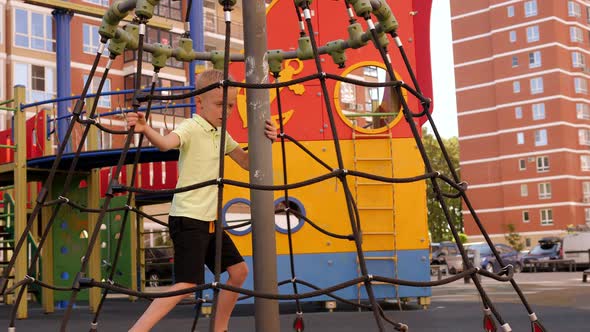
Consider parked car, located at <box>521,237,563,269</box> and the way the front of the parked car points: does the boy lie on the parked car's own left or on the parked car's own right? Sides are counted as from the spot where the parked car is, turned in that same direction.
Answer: on the parked car's own left

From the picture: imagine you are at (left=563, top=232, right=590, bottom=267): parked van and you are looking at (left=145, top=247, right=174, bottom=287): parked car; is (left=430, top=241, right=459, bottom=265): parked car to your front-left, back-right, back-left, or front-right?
front-right

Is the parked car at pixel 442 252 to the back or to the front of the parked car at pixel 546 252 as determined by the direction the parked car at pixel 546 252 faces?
to the front

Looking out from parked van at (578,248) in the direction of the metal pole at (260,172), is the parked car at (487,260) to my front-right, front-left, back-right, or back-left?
front-right

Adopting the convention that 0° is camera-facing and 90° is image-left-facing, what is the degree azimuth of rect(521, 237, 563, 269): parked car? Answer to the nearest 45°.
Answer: approximately 90°

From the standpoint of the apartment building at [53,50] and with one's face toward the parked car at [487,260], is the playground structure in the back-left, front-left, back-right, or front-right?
front-right

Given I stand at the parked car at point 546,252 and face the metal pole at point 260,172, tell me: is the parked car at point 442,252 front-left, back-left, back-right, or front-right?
front-right
